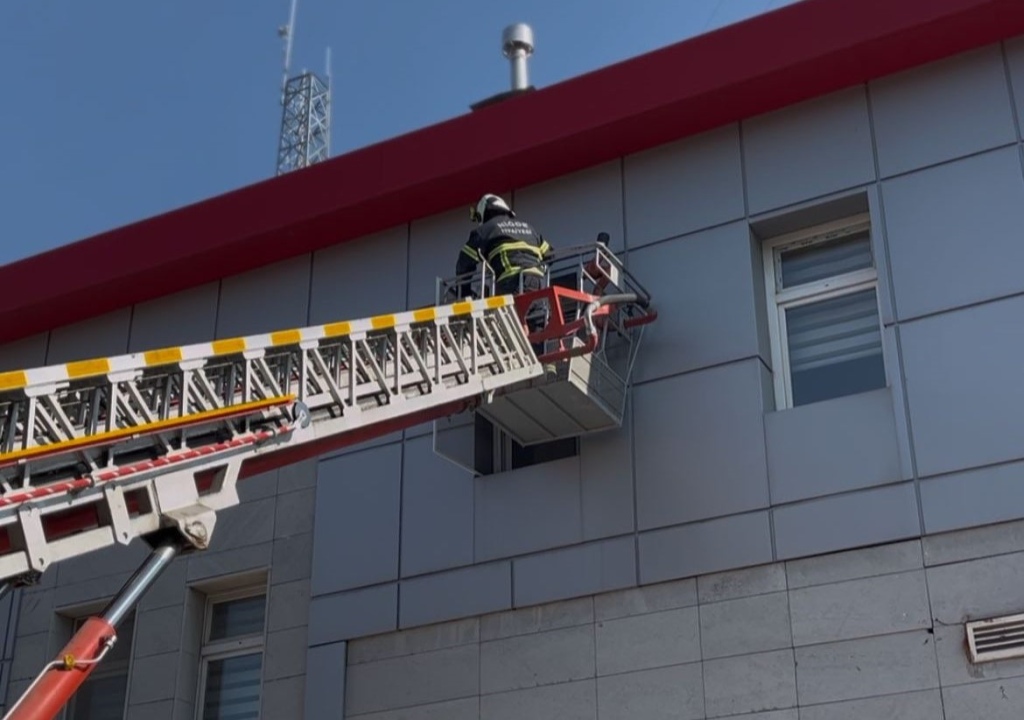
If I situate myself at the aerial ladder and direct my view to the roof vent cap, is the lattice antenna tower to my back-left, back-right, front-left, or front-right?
front-left

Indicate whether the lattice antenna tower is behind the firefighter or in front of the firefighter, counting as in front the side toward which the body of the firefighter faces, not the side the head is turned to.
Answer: in front

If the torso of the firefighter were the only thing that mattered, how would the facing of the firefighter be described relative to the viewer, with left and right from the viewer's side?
facing away from the viewer and to the left of the viewer
